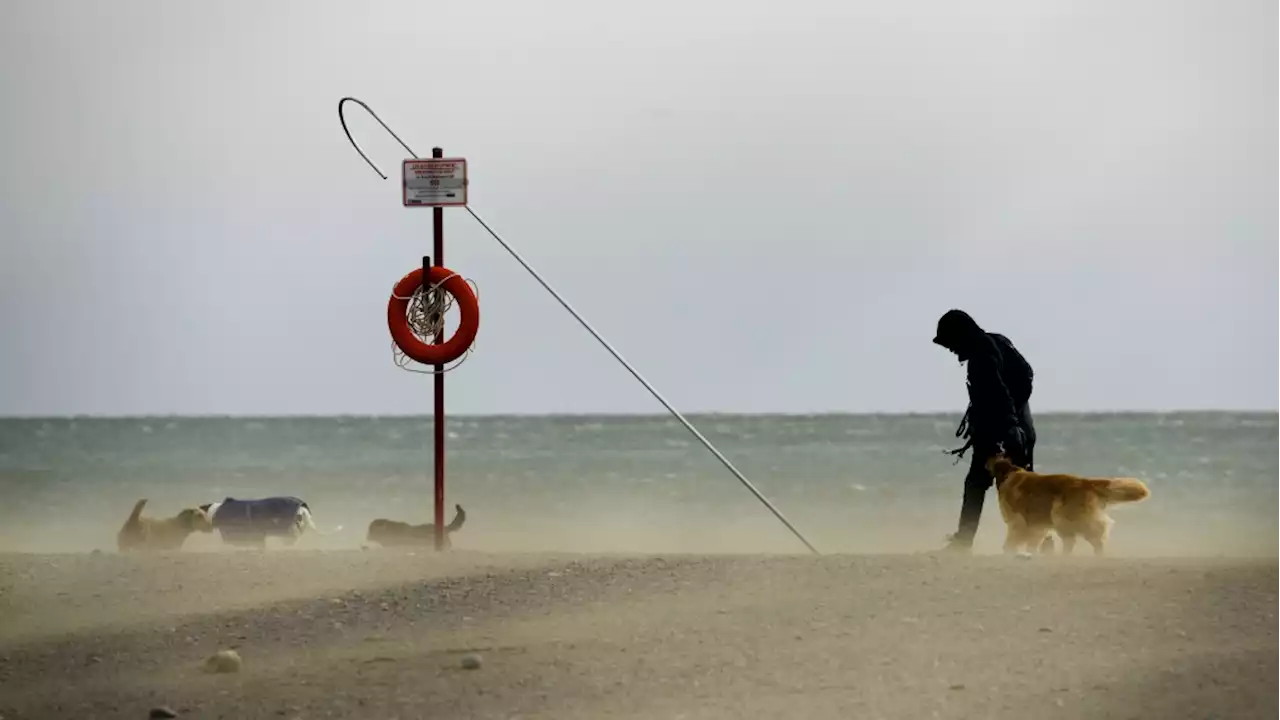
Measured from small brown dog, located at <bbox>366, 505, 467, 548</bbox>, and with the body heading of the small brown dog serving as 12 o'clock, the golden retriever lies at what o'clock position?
The golden retriever is roughly at 7 o'clock from the small brown dog.

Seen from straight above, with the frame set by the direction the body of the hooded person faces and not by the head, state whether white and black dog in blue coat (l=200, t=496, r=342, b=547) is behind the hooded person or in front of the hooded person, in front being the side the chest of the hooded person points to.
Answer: in front

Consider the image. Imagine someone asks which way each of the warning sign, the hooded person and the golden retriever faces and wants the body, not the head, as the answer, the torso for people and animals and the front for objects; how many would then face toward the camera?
1

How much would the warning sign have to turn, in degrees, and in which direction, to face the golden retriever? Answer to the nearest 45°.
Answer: approximately 90° to its left

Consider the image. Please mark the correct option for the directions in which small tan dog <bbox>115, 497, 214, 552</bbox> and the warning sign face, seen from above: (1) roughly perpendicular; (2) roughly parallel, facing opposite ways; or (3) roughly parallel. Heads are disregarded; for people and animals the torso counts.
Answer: roughly perpendicular

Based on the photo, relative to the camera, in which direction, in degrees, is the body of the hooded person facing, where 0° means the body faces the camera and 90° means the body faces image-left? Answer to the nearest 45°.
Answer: approximately 90°

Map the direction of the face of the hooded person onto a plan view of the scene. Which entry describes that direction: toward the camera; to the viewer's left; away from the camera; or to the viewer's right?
to the viewer's left

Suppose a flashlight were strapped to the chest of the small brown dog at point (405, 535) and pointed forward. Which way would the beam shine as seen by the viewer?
to the viewer's left

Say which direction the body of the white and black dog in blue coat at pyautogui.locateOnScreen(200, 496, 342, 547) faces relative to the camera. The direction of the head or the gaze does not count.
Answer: to the viewer's left

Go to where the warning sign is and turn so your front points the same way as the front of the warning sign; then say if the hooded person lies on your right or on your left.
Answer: on your left

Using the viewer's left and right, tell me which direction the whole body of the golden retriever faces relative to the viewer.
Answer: facing to the left of the viewer

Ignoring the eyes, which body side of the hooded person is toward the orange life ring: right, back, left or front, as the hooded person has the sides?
front

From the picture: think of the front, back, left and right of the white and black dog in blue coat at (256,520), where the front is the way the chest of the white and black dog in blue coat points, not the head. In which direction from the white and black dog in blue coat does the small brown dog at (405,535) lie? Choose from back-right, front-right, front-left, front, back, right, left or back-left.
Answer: back-left

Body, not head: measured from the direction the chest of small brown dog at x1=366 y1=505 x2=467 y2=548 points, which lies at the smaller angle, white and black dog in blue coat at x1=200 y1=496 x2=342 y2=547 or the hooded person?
the white and black dog in blue coat

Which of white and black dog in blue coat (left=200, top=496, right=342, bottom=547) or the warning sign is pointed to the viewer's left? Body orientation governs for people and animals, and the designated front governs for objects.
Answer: the white and black dog in blue coat

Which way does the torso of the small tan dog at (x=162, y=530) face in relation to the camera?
to the viewer's right

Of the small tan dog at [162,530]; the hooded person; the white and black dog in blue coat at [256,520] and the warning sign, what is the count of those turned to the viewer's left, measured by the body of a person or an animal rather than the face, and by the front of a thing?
2
